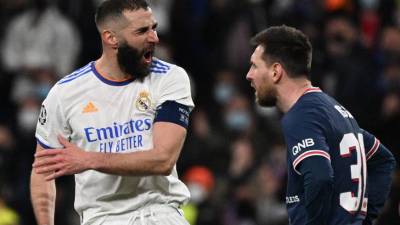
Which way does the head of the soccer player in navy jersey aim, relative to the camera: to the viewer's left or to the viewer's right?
to the viewer's left

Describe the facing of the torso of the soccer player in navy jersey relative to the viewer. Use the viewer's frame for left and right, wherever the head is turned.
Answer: facing away from the viewer and to the left of the viewer

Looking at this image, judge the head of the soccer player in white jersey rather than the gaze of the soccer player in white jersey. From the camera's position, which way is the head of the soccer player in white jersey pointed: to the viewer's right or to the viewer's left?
to the viewer's right

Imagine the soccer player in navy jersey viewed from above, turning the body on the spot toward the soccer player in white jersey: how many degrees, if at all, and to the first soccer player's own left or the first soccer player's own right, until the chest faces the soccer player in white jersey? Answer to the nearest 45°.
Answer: approximately 45° to the first soccer player's own left
